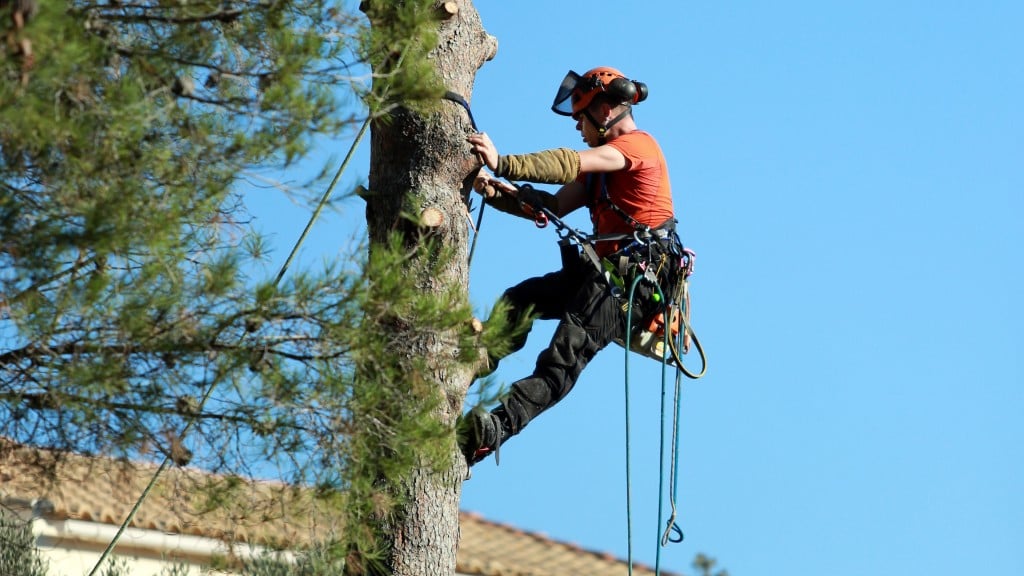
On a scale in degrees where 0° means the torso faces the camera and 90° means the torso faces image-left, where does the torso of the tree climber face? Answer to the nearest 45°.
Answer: approximately 90°
